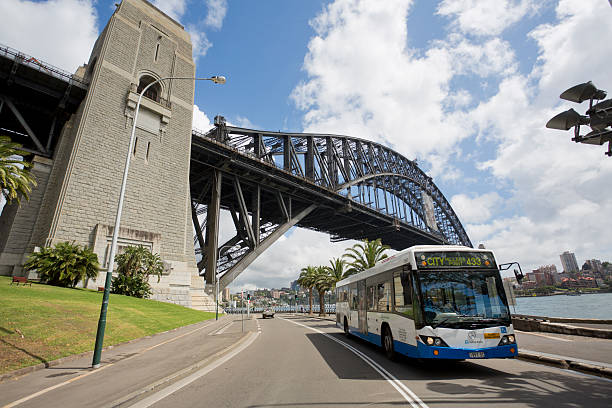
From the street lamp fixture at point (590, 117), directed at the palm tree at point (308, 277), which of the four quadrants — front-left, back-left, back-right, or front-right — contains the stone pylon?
front-left

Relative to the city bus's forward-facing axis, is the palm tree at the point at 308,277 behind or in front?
behind

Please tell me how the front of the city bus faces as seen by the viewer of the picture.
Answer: facing the viewer and to the right of the viewer

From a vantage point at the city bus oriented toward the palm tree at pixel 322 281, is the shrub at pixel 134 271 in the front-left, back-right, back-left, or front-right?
front-left

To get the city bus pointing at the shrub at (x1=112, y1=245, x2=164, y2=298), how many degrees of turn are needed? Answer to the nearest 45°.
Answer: approximately 180°

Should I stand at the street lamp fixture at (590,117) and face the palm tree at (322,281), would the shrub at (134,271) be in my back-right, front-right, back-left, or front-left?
front-left

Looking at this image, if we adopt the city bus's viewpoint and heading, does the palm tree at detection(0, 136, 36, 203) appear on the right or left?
on its right

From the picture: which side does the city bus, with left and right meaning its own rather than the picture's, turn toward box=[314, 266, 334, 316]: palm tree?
back

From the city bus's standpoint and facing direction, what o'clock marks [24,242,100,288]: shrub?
The shrub is roughly at 5 o'clock from the city bus.
